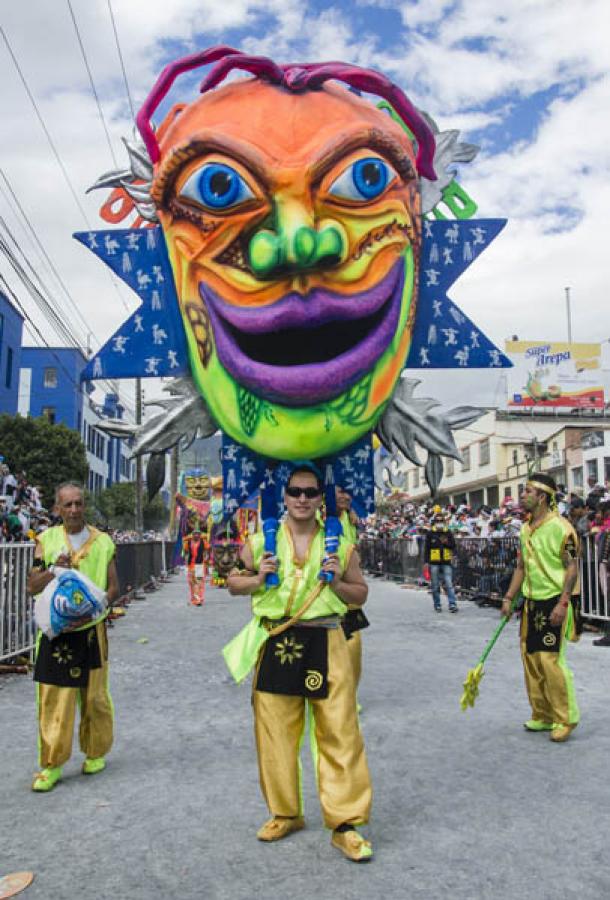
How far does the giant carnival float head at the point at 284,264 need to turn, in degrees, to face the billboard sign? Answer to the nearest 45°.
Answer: approximately 180°

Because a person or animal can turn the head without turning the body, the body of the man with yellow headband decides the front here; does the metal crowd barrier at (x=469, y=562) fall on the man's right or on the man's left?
on the man's right

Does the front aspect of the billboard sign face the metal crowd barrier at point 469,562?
yes

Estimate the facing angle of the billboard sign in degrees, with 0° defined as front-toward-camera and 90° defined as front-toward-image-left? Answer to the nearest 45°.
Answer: approximately 0°

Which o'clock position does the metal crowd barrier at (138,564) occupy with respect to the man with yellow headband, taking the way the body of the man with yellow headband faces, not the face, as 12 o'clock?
The metal crowd barrier is roughly at 3 o'clock from the man with yellow headband.

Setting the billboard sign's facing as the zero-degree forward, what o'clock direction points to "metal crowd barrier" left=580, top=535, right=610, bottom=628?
The metal crowd barrier is roughly at 12 o'clock from the billboard sign.

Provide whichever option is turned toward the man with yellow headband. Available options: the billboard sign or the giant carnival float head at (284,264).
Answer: the billboard sign

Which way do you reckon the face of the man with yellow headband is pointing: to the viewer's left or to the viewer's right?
to the viewer's left

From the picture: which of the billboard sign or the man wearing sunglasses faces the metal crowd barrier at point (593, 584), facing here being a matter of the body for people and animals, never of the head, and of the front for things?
the billboard sign

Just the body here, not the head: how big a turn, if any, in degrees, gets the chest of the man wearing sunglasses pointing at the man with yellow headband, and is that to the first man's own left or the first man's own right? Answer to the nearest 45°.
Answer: approximately 135° to the first man's own left

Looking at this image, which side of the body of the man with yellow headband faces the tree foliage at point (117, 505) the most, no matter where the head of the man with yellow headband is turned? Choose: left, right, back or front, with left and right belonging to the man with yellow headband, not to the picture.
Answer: right
